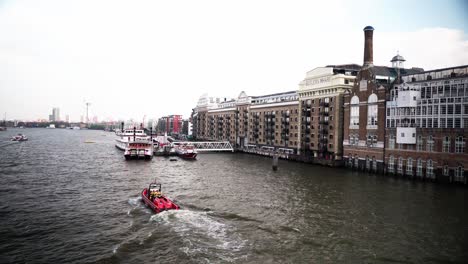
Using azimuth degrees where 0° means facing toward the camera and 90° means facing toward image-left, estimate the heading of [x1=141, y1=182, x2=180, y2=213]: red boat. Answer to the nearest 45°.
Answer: approximately 135°
